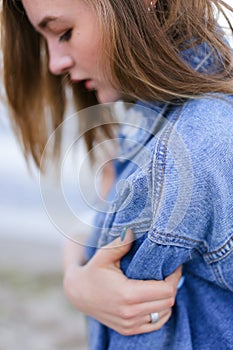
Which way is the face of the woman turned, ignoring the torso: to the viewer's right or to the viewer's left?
to the viewer's left

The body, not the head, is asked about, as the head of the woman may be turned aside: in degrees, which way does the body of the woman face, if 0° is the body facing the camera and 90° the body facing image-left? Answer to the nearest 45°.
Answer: approximately 90°
